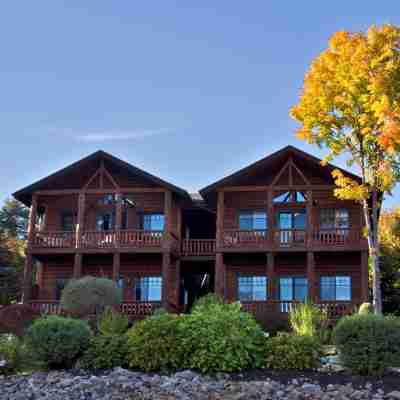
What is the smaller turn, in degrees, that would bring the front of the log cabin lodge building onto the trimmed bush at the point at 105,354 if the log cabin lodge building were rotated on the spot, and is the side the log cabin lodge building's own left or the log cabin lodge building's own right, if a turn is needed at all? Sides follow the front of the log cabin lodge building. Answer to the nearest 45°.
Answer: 0° — it already faces it

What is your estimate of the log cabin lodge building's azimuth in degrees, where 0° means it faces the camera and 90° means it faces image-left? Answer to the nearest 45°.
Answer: approximately 0°

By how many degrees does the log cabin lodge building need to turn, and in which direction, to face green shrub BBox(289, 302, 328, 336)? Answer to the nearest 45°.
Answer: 0° — it already faces it

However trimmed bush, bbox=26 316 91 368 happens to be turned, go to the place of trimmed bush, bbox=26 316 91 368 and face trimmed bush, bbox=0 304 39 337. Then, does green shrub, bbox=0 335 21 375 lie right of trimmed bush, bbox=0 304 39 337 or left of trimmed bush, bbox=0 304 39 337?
left

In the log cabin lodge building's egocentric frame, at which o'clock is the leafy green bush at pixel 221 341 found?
The leafy green bush is roughly at 12 o'clock from the log cabin lodge building.

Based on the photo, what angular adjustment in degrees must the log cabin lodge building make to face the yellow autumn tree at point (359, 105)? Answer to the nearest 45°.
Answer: approximately 45° to its left
